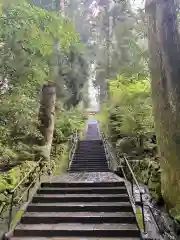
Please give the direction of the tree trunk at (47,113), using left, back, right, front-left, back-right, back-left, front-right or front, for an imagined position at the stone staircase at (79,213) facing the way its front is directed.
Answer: back

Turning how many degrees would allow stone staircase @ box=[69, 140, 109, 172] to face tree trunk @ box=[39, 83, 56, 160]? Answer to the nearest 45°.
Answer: approximately 45° to its right

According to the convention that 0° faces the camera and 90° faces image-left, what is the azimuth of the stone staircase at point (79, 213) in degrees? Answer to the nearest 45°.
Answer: approximately 0°
